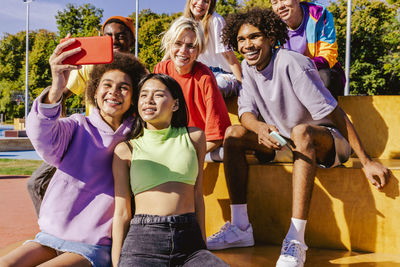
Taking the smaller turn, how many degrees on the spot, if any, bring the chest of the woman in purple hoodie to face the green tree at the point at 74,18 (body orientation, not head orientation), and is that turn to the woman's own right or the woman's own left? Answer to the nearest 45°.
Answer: approximately 180°

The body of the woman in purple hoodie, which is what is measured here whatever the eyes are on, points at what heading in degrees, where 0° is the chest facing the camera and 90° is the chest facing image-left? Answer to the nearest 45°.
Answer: approximately 0°

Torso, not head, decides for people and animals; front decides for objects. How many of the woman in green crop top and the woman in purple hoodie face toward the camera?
2

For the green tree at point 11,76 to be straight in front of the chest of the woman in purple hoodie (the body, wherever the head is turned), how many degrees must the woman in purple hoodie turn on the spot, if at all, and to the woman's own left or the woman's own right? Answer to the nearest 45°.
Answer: approximately 180°

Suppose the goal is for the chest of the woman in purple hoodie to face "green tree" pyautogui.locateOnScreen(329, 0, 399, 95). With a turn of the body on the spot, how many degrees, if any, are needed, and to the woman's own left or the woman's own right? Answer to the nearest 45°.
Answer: approximately 135° to the woman's own left

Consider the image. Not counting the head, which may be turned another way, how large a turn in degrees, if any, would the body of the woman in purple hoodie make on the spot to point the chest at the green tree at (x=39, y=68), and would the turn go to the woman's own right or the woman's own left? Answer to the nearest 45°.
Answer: approximately 180°

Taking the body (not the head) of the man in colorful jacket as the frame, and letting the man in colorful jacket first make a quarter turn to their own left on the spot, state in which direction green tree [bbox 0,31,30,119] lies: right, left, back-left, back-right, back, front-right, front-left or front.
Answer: back

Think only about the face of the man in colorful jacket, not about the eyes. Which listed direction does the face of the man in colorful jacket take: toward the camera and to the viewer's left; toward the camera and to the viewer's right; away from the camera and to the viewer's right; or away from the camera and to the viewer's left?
toward the camera and to the viewer's left

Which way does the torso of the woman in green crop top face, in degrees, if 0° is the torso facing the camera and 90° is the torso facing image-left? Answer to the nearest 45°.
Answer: approximately 0°

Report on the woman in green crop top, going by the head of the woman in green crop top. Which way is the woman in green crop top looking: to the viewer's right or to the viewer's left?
to the viewer's left

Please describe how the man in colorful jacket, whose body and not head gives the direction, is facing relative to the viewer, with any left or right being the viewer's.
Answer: facing the viewer and to the left of the viewer

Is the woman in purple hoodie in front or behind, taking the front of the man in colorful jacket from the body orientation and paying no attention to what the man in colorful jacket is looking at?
in front
